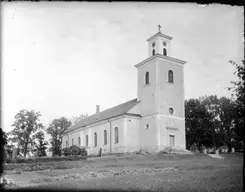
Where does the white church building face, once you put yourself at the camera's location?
facing the viewer and to the right of the viewer

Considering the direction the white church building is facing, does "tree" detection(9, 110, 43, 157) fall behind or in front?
behind

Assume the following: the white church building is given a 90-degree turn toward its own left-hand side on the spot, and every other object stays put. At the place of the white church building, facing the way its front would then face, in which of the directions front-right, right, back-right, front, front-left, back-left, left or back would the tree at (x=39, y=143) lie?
left
